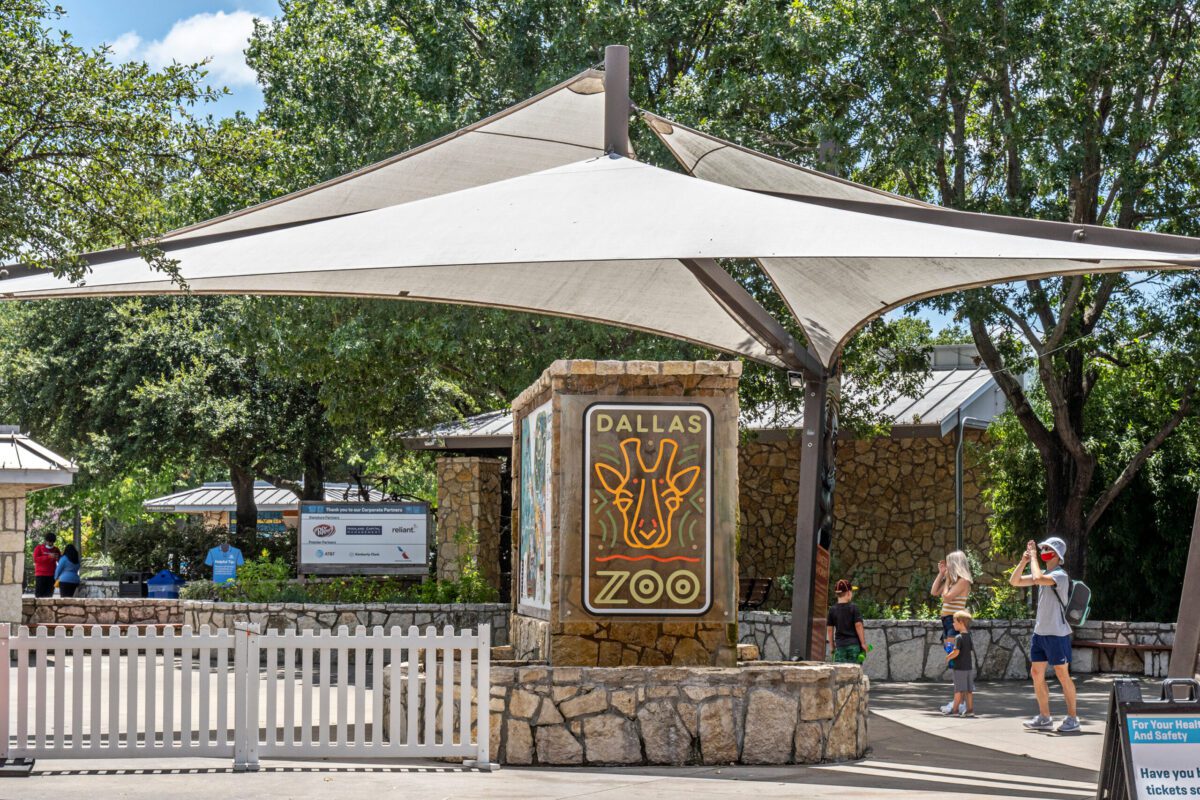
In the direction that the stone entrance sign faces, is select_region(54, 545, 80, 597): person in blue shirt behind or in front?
behind

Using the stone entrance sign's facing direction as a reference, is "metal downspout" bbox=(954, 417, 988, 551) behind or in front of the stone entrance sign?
behind

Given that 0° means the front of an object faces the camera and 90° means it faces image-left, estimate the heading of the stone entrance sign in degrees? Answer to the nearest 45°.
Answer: approximately 0°

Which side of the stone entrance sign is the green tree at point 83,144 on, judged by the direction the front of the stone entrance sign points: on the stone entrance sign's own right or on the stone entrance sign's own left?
on the stone entrance sign's own right

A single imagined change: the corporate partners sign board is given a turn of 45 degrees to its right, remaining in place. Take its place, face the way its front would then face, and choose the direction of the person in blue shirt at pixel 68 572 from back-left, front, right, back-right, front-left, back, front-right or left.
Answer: right

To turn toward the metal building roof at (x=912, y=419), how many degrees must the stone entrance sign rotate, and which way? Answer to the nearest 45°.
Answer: approximately 180°

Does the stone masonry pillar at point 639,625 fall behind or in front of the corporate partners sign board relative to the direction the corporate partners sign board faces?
in front

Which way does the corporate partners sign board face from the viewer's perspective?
toward the camera

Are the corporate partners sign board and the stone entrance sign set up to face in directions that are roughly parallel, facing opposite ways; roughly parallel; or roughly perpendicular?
roughly parallel

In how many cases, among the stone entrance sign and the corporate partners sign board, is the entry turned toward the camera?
2

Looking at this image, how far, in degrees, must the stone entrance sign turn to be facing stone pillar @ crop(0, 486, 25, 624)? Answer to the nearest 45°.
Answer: approximately 135° to its right

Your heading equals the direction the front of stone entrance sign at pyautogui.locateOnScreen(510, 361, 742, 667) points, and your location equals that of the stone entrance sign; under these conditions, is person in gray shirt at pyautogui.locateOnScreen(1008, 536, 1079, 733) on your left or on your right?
on your left
